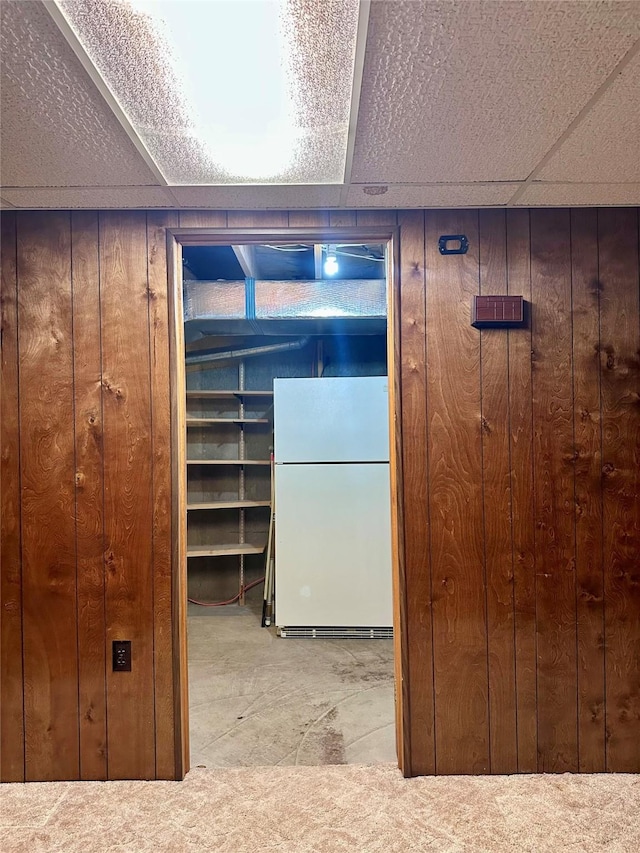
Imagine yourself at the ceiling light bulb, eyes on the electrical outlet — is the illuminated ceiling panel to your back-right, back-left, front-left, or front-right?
front-left

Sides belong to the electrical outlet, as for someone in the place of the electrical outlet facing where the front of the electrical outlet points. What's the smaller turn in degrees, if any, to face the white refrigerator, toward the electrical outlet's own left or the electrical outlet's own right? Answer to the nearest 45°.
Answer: approximately 135° to the electrical outlet's own left

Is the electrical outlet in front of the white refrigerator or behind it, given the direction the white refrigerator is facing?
in front

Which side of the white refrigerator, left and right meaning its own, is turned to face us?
front

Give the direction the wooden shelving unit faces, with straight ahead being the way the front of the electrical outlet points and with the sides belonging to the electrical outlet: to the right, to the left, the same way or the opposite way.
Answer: the same way

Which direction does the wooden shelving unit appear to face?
toward the camera

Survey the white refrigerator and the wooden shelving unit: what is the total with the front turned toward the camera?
2

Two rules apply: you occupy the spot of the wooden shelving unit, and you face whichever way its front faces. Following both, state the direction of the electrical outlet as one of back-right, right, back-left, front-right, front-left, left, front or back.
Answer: front

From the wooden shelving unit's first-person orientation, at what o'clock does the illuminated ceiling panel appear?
The illuminated ceiling panel is roughly at 12 o'clock from the wooden shelving unit.

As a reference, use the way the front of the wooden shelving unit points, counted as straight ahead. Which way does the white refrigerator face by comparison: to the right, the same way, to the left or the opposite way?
the same way

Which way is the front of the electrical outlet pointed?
toward the camera

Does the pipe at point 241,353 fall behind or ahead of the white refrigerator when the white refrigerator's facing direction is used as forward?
behind

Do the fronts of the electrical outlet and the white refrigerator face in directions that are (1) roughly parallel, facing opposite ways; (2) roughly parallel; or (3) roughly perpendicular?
roughly parallel
